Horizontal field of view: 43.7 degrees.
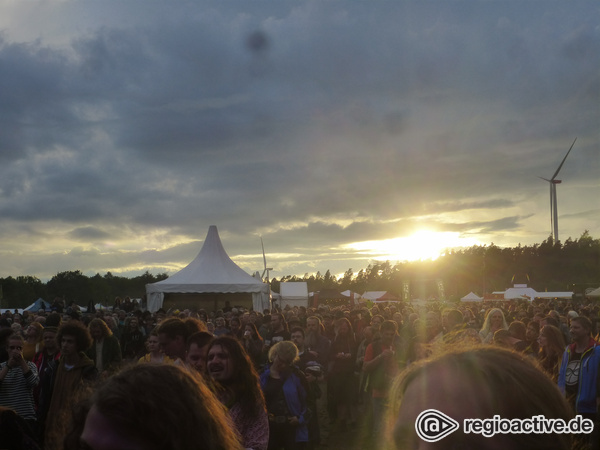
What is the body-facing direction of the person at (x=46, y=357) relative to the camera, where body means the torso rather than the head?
toward the camera

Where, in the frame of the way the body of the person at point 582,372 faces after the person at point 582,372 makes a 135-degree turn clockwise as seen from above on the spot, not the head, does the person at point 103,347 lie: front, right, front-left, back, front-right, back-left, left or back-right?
left

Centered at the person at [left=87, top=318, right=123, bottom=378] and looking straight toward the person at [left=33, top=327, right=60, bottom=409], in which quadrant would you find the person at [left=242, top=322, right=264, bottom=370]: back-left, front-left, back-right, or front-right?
back-left

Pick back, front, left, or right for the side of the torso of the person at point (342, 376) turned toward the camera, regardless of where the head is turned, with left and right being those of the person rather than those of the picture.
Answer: front

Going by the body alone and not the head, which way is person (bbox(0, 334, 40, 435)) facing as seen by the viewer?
toward the camera

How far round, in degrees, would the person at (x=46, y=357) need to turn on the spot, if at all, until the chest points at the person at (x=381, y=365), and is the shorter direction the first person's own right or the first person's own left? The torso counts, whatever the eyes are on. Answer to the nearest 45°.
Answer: approximately 90° to the first person's own left

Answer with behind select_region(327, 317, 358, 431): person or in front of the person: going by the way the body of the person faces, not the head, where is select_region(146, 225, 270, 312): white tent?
behind

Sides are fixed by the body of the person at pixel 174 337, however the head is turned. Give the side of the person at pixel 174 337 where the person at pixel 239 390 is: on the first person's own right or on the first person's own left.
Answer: on the first person's own left

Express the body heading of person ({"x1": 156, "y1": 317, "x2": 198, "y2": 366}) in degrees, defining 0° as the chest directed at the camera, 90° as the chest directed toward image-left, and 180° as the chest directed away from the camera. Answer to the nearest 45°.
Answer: approximately 45°
